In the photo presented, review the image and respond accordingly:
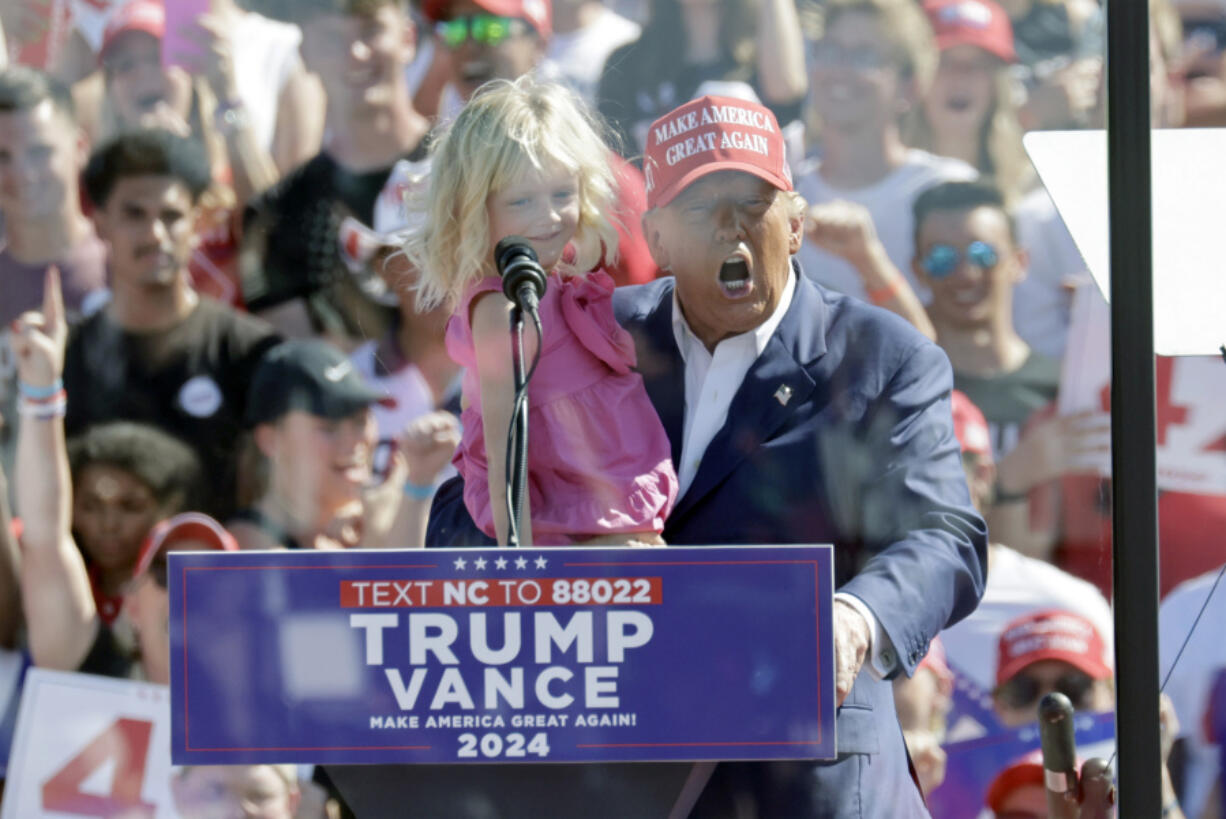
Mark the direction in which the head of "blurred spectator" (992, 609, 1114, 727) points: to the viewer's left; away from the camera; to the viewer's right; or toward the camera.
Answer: toward the camera

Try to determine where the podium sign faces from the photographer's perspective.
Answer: facing the viewer

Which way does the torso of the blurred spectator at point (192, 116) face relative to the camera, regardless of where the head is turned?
toward the camera

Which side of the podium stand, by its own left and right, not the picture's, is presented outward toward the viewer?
front

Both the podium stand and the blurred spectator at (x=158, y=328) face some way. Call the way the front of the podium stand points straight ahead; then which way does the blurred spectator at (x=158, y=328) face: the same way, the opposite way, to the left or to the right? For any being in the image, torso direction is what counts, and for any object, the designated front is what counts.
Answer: the same way

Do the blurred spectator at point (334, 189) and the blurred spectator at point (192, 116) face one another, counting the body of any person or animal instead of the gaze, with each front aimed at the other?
no

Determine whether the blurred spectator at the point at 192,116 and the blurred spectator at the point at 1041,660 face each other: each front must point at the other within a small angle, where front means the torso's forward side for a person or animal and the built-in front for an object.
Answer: no

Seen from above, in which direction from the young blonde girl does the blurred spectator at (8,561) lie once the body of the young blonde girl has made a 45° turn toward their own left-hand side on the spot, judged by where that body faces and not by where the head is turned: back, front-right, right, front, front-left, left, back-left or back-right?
back

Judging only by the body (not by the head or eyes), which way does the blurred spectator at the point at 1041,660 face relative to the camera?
toward the camera

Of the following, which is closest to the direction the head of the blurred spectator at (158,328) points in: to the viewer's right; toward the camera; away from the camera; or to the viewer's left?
toward the camera

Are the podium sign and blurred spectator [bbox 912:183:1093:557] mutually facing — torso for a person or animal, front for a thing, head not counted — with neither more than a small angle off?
no

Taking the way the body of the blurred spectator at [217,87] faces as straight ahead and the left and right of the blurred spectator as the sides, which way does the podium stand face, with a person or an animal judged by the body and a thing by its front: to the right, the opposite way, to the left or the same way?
the same way

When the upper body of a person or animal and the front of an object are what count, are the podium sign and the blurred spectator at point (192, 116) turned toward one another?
no

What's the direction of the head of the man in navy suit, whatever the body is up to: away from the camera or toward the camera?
toward the camera

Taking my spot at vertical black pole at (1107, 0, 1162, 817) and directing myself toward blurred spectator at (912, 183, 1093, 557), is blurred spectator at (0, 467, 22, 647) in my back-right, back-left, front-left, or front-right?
front-left
